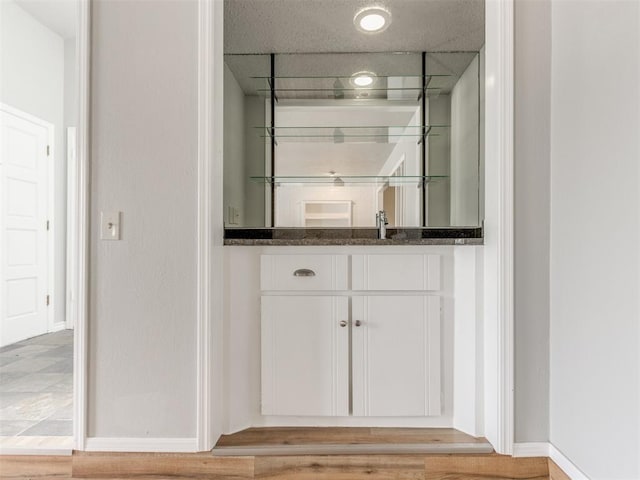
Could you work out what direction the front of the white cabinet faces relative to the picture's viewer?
facing the viewer

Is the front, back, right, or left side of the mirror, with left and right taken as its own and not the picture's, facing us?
front

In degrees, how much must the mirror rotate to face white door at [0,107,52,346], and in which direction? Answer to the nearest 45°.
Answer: approximately 90° to its right

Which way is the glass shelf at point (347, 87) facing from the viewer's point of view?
toward the camera

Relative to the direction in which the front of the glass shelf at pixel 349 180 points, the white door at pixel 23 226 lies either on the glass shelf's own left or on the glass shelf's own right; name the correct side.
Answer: on the glass shelf's own right

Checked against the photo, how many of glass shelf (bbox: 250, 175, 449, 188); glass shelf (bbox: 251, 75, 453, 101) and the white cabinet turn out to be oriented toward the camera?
3
